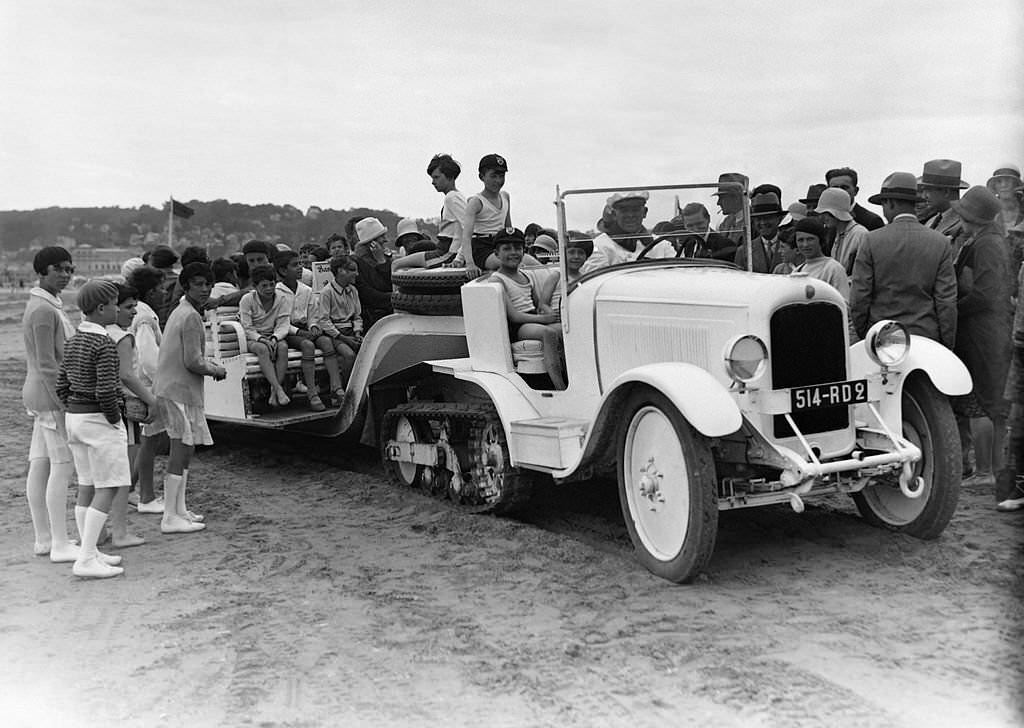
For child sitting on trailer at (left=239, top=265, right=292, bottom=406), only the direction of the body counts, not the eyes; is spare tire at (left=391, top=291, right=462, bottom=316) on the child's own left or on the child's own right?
on the child's own left

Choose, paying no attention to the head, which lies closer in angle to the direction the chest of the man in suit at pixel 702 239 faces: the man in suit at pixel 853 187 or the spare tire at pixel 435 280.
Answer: the spare tire

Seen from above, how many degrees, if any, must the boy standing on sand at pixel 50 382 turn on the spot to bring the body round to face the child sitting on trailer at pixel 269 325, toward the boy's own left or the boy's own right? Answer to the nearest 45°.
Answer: approximately 45° to the boy's own left

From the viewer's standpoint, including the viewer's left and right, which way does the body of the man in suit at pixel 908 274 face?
facing away from the viewer

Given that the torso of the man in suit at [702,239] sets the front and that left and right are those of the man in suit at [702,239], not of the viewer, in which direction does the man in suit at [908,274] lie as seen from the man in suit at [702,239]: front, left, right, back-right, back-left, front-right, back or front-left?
front-left

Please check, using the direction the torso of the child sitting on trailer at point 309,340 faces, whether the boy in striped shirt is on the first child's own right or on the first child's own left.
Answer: on the first child's own right

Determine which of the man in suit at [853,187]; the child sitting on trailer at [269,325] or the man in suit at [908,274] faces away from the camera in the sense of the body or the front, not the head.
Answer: the man in suit at [908,274]

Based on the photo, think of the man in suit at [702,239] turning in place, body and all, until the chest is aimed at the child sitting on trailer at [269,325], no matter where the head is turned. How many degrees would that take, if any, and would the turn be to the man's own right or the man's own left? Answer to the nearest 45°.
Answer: approximately 45° to the man's own right

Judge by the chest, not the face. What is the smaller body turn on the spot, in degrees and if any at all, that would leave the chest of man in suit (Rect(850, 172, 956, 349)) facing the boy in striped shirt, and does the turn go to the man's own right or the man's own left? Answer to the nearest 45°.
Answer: approximately 135° to the man's own left
